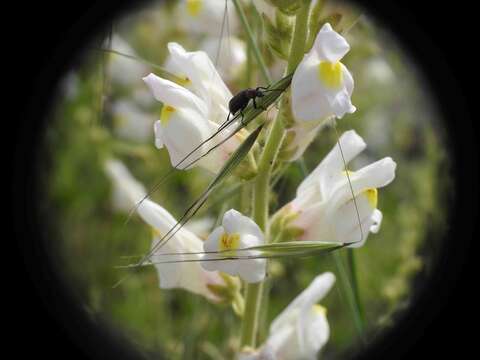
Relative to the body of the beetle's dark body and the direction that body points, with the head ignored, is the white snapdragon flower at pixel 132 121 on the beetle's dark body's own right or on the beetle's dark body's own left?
on the beetle's dark body's own left
